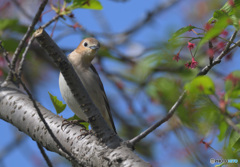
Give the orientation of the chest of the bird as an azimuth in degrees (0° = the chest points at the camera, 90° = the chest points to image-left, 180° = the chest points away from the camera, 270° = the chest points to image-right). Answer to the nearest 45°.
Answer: approximately 45°
